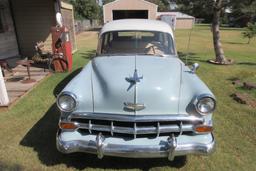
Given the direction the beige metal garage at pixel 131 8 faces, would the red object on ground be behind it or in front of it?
in front

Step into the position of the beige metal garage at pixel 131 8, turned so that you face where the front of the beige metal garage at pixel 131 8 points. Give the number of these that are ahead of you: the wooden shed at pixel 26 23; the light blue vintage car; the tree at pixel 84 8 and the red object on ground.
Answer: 3

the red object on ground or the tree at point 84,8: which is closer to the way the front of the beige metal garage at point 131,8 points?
the red object on ground

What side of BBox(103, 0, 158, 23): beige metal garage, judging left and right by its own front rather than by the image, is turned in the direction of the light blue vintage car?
front

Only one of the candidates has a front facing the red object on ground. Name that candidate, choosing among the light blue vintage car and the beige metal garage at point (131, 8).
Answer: the beige metal garage

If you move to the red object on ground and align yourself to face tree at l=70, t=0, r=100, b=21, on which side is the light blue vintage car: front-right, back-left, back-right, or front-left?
back-right

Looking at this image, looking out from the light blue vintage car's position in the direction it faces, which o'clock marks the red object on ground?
The red object on ground is roughly at 5 o'clock from the light blue vintage car.

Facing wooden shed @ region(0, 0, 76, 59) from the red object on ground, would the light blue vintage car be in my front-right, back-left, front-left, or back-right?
back-left

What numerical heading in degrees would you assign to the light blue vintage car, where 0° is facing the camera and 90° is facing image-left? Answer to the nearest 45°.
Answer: approximately 0°

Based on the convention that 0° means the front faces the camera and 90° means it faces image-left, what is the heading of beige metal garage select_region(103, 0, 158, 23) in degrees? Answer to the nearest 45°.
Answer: approximately 0°

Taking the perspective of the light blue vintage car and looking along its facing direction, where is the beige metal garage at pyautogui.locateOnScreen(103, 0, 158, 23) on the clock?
The beige metal garage is roughly at 6 o'clock from the light blue vintage car.

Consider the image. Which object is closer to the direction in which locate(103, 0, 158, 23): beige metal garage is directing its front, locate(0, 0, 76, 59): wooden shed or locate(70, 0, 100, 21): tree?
the wooden shed

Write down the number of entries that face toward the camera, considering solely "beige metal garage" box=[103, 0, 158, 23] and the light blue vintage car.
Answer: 2
